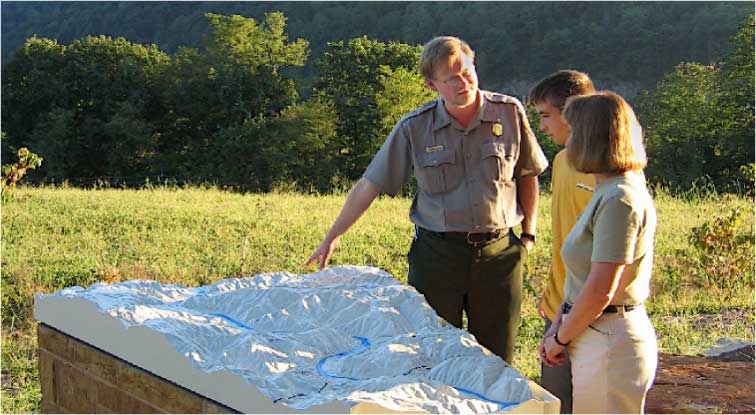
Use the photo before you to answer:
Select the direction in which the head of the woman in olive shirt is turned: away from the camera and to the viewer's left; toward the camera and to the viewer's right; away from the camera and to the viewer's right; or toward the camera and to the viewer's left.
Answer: away from the camera and to the viewer's left

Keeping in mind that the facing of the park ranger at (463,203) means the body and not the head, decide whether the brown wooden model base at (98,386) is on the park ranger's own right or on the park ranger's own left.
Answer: on the park ranger's own right

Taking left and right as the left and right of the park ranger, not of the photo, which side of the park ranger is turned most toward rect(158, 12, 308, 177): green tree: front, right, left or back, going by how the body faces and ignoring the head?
back

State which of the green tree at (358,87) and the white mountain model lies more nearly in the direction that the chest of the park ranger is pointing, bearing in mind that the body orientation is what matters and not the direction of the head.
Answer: the white mountain model

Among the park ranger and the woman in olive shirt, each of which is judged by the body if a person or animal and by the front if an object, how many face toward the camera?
1

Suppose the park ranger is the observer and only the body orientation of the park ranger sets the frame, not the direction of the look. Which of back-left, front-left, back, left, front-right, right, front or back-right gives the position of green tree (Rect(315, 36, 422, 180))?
back

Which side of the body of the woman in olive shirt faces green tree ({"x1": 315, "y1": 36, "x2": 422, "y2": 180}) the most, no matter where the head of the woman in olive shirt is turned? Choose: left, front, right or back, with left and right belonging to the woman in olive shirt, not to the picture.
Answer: right

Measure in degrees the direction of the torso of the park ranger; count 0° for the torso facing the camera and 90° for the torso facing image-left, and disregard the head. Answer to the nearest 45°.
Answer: approximately 0°

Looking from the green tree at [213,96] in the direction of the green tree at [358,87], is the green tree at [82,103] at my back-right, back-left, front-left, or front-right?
back-right

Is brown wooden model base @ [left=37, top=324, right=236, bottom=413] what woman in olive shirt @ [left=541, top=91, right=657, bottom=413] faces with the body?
yes

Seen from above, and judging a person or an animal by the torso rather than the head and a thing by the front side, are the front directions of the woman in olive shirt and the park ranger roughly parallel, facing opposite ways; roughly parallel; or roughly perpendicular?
roughly perpendicular

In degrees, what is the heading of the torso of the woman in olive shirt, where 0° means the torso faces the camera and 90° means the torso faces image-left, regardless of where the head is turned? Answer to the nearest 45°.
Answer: approximately 90°

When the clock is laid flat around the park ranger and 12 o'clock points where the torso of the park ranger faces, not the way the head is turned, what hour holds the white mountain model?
The white mountain model is roughly at 1 o'clock from the park ranger.
